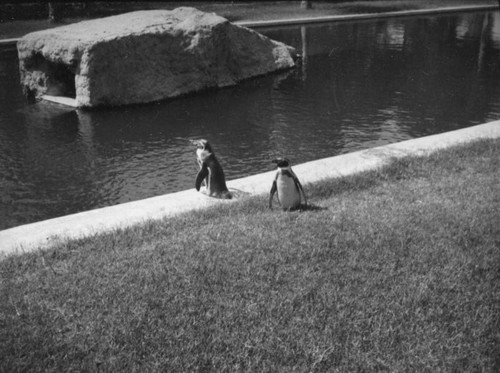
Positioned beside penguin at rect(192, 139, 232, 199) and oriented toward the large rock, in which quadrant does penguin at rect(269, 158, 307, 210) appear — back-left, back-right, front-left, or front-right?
back-right

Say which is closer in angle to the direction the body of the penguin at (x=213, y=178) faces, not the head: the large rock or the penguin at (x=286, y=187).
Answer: the large rock

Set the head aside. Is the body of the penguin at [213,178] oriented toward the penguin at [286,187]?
no

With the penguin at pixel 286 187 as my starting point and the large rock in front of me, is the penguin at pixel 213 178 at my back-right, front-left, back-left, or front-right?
front-left
